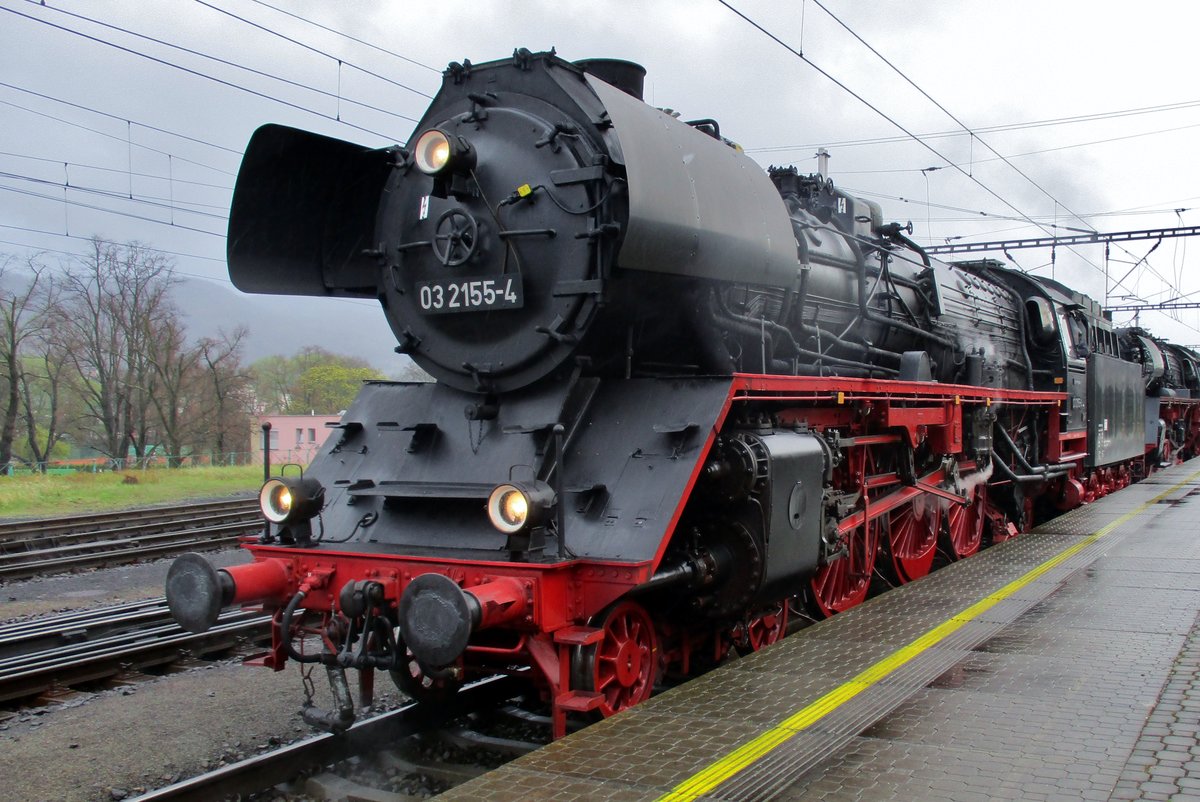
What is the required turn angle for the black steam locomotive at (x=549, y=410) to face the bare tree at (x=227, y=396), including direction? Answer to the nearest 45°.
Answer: approximately 90° to its right

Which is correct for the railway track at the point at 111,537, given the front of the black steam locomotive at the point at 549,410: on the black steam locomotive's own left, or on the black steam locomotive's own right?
on the black steam locomotive's own right

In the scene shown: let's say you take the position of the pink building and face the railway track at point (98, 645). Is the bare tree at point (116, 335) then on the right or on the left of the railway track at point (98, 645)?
right

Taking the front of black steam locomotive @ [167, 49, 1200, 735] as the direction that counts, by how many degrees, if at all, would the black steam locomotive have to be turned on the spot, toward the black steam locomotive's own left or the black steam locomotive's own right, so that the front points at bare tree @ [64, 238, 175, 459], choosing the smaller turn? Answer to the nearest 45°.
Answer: approximately 90° to the black steam locomotive's own right

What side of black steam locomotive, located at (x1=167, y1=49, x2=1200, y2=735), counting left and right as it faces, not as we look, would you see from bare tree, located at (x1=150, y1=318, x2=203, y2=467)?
right

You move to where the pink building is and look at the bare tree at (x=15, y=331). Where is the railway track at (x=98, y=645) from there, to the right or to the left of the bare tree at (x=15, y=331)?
left

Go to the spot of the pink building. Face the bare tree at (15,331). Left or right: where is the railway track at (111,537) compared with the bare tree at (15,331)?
left

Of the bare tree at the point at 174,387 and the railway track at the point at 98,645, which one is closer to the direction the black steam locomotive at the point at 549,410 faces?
the railway track

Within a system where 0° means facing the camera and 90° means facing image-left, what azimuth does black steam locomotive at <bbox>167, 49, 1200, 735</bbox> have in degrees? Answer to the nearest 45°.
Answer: approximately 45°
